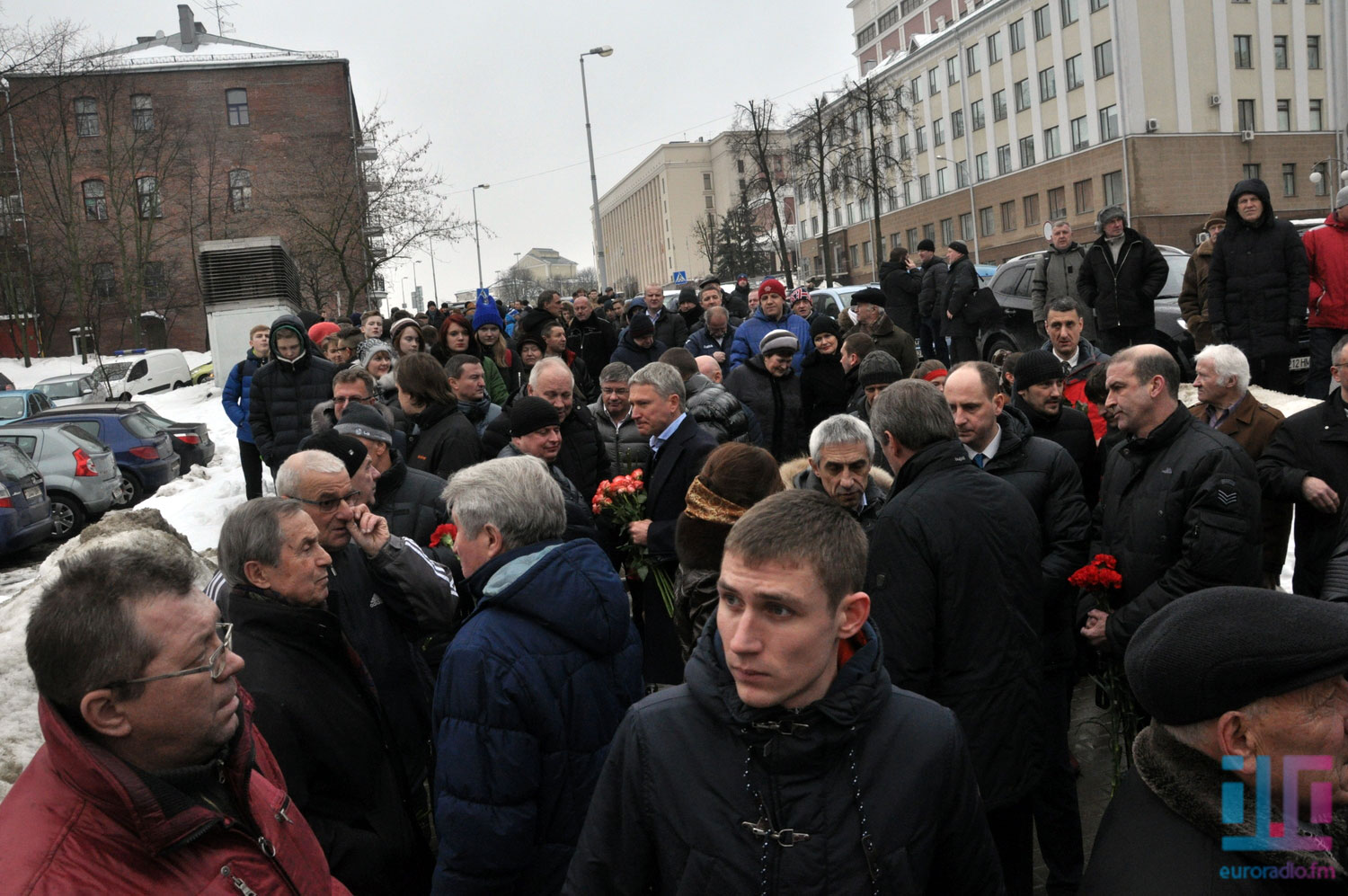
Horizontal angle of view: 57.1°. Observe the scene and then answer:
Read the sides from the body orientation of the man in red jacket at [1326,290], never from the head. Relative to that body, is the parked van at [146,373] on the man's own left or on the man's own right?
on the man's own right

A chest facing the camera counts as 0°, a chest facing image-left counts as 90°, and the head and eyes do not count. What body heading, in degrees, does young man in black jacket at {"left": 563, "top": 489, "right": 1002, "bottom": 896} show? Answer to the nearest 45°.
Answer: approximately 0°

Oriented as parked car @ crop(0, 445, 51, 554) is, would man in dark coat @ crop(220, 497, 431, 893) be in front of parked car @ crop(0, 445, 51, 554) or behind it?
behind

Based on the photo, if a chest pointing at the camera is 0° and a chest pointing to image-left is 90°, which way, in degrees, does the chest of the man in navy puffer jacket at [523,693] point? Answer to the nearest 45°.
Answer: approximately 135°

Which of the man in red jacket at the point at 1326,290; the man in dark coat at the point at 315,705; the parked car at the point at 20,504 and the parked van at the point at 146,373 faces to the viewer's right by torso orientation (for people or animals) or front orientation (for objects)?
the man in dark coat

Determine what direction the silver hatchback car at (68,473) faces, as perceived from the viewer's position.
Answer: facing away from the viewer and to the left of the viewer

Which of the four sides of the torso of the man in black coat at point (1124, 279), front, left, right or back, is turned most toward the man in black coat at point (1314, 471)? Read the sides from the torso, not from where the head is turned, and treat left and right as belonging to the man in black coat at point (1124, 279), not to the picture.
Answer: front

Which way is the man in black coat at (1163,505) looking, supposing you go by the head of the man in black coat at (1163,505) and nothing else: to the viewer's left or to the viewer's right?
to the viewer's left

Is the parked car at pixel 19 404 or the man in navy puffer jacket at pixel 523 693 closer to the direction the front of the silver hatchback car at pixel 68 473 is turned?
the parked car

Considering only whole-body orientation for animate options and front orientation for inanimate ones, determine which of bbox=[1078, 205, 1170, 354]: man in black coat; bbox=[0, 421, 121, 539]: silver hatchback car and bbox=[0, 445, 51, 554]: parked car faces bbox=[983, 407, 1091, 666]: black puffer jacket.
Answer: the man in black coat
